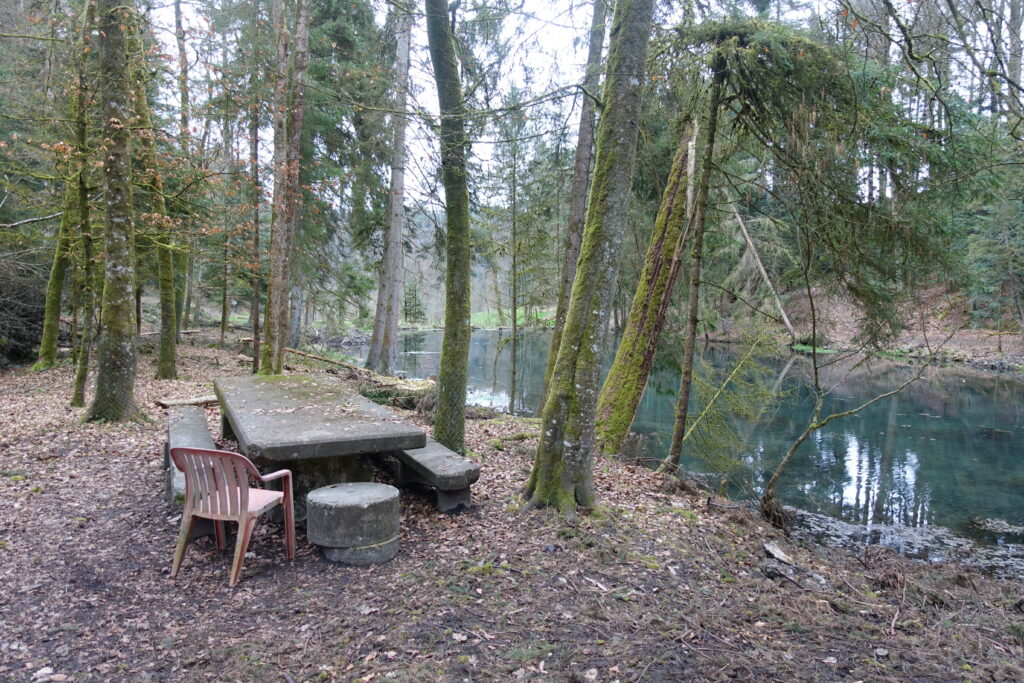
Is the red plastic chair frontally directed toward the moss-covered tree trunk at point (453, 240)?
yes

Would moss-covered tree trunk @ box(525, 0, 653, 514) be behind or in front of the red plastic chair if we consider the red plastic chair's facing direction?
in front

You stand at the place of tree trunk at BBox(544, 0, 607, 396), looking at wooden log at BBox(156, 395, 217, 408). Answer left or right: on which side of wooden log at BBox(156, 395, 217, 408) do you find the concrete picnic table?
left

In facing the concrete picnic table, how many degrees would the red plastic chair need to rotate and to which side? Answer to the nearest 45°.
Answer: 0° — it already faces it

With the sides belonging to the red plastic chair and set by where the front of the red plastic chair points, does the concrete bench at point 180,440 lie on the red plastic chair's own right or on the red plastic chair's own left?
on the red plastic chair's own left

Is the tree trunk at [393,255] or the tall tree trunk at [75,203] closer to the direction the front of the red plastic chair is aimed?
the tree trunk

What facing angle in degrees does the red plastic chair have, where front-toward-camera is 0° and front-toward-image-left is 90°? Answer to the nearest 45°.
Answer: approximately 225°

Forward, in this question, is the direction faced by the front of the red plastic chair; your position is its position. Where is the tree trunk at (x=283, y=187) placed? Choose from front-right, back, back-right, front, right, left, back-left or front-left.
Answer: front-left

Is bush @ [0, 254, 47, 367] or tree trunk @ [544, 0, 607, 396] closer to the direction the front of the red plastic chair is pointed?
the tree trunk

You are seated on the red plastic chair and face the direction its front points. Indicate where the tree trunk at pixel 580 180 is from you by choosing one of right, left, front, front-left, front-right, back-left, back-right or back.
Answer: front

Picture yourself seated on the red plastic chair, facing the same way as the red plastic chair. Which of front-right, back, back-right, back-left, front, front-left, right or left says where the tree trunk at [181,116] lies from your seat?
front-left
